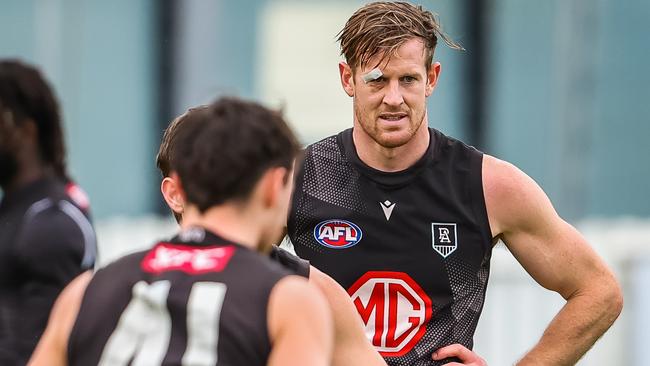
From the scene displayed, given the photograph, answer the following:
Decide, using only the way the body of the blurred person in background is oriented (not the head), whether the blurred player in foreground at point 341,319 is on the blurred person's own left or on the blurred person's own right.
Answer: on the blurred person's own left

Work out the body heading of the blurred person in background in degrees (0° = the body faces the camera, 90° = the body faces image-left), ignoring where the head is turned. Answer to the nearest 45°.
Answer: approximately 90°

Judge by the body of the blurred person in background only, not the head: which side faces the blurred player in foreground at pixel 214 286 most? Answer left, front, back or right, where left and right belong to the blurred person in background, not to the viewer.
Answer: left

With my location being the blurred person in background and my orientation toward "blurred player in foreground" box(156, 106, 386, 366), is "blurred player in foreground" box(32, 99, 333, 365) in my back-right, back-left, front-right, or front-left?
front-right
